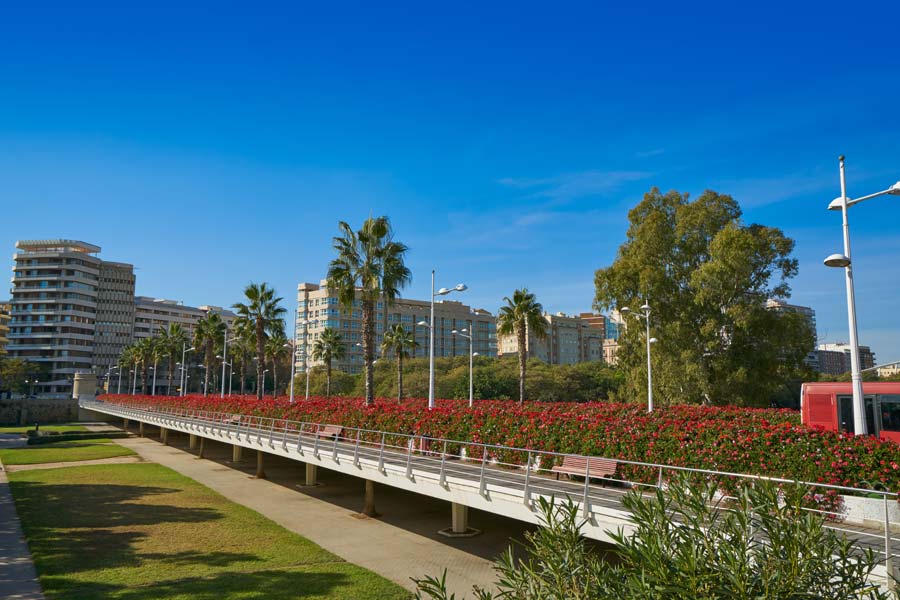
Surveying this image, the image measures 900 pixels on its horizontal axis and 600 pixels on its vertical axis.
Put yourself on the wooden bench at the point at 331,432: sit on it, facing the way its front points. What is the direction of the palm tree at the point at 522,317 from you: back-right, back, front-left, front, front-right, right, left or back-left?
back

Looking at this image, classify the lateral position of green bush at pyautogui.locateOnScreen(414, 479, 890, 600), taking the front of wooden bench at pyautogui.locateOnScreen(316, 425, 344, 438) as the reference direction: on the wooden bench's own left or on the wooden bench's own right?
on the wooden bench's own left

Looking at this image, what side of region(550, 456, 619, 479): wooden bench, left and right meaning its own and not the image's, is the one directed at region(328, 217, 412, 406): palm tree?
right

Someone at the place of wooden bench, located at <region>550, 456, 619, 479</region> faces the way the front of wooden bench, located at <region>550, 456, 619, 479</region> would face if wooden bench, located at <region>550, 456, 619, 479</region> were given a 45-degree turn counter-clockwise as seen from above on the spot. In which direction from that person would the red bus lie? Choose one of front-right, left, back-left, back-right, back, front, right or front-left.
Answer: back-left

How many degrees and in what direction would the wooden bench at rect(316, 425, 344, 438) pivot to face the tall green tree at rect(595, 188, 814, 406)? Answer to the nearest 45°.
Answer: approximately 135° to its left

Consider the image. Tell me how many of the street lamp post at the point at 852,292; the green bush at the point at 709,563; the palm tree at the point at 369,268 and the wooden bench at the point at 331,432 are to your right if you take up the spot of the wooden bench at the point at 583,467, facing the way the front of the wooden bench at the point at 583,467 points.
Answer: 2

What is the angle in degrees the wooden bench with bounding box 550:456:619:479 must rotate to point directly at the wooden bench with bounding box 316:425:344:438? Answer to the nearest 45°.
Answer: approximately 90° to its right

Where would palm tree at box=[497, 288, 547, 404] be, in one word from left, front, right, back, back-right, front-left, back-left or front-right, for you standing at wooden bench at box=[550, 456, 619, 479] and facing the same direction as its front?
back-right

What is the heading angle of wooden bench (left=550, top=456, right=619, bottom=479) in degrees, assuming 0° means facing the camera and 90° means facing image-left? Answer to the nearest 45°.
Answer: approximately 45°

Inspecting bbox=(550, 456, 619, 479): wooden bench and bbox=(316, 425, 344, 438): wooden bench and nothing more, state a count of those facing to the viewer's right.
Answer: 0
